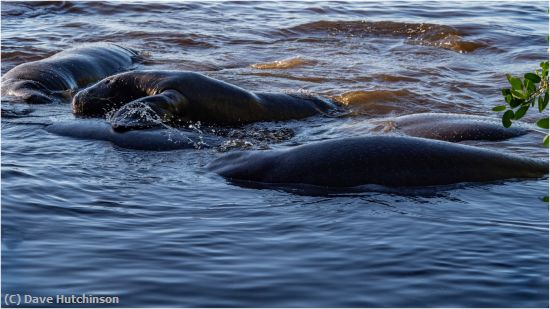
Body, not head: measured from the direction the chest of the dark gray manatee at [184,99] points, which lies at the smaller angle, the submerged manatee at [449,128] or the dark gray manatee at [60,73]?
the dark gray manatee

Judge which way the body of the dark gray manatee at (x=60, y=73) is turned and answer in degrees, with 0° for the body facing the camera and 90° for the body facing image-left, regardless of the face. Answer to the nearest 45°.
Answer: approximately 45°

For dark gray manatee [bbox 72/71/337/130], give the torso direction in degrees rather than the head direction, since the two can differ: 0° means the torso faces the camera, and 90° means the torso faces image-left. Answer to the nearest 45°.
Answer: approximately 90°

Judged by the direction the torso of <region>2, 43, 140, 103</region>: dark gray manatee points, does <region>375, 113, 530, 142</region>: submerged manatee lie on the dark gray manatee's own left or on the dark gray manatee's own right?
on the dark gray manatee's own left

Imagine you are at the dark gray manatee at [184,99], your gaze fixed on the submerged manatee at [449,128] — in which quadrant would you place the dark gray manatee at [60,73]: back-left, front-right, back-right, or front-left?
back-left

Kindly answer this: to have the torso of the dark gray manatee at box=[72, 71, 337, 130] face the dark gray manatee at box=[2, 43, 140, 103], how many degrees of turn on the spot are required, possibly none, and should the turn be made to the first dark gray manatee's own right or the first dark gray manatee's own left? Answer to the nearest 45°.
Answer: approximately 45° to the first dark gray manatee's own right
